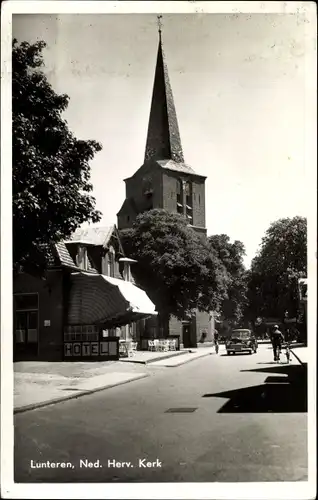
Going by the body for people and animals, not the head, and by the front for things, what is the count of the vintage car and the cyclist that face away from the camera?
1

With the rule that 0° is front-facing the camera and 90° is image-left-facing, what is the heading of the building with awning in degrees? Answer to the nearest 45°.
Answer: approximately 315°

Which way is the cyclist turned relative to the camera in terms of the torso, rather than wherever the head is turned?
away from the camera

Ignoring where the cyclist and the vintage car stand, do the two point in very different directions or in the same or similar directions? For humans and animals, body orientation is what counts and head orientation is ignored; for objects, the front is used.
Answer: very different directions
